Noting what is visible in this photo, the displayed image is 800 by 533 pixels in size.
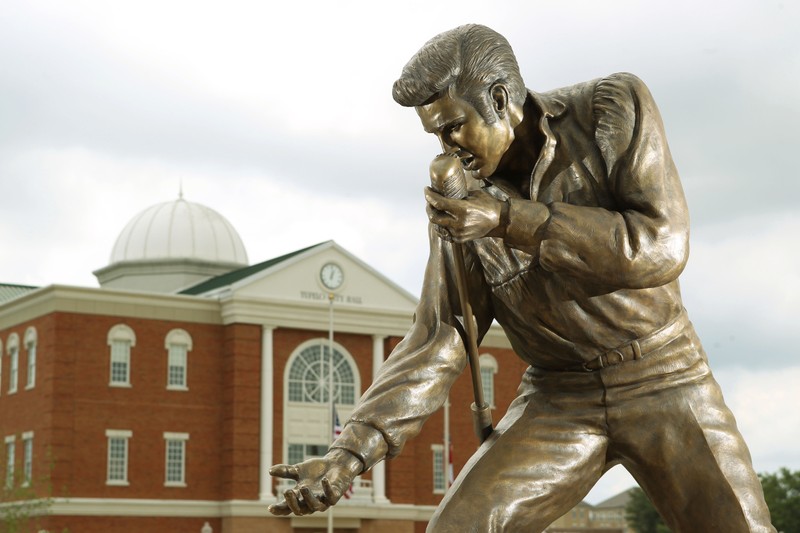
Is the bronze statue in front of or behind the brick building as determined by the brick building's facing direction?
in front

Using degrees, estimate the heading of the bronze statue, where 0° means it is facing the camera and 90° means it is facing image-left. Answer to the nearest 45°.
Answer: approximately 45°

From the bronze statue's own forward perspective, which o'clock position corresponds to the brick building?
The brick building is roughly at 4 o'clock from the bronze statue.

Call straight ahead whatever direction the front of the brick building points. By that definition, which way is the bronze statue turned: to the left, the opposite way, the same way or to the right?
to the right

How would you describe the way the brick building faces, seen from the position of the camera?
facing the viewer and to the right of the viewer

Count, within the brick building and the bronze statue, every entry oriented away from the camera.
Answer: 0
